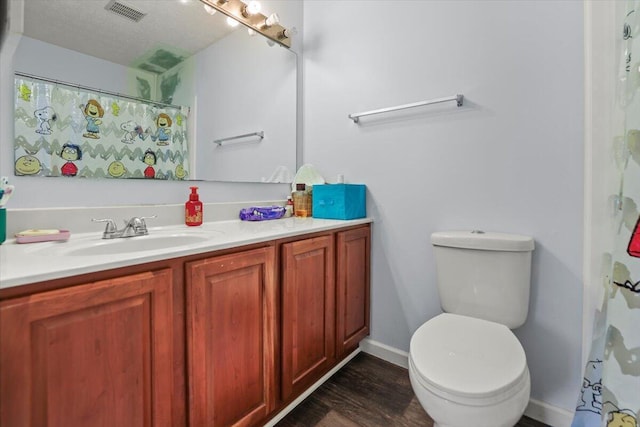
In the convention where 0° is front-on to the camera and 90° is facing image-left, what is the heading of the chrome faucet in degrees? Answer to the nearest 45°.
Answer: approximately 315°

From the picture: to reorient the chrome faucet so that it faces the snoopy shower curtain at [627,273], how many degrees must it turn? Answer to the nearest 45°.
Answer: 0° — it already faces it

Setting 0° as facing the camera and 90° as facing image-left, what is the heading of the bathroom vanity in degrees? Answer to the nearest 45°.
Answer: approximately 315°
